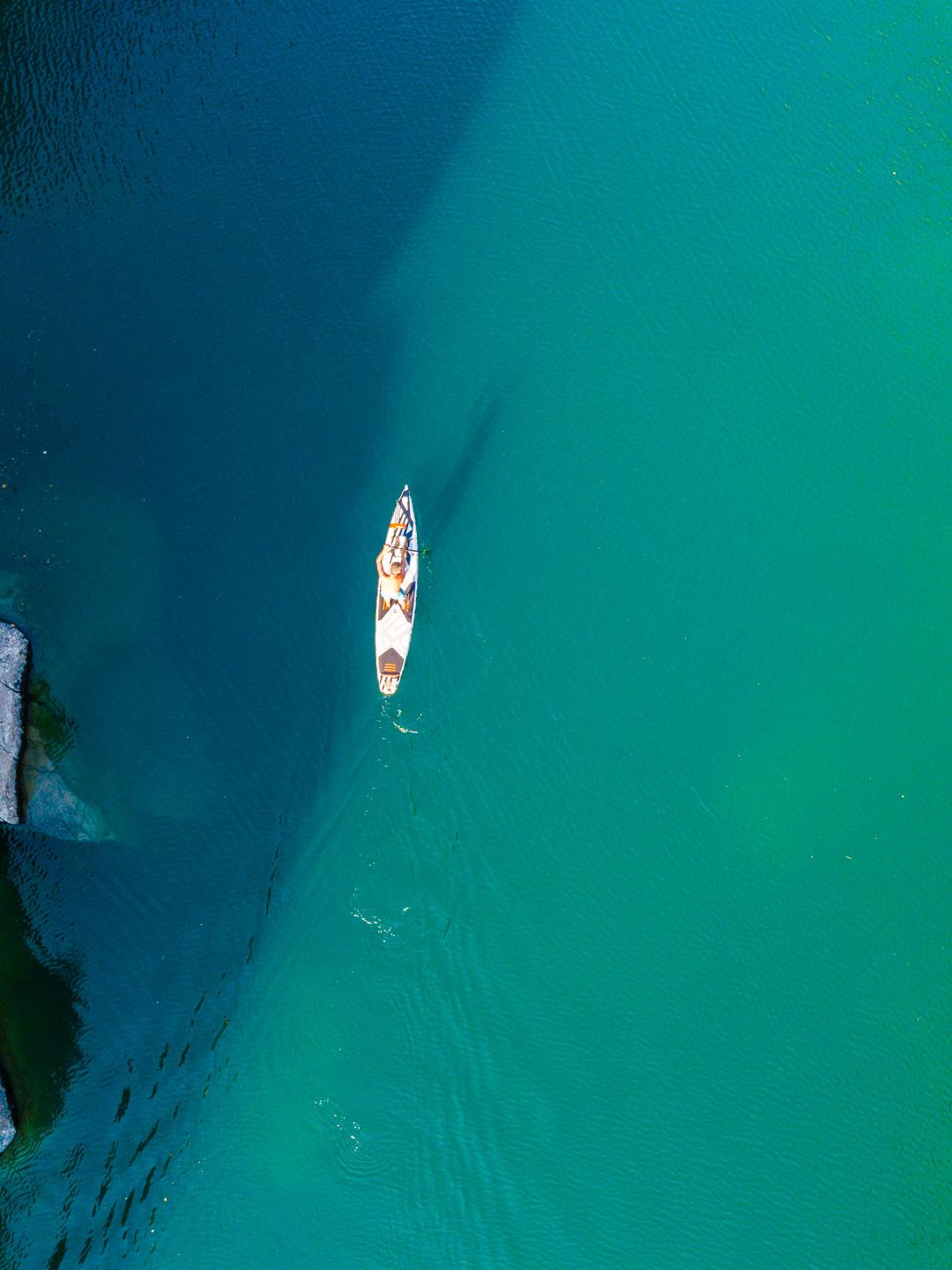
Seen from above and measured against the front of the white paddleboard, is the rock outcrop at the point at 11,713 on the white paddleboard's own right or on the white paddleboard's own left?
on the white paddleboard's own left

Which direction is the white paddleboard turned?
away from the camera
